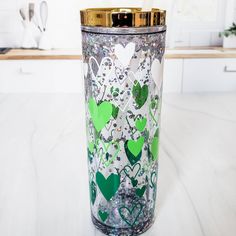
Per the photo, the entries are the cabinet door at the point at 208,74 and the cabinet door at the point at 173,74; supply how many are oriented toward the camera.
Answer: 2

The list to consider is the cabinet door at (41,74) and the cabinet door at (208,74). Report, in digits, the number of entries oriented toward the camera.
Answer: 2

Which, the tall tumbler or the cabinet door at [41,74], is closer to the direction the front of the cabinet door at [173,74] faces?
the tall tumbler

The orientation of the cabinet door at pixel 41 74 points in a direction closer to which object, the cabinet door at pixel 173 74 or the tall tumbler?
the tall tumbler

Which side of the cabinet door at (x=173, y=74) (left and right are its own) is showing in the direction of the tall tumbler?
front

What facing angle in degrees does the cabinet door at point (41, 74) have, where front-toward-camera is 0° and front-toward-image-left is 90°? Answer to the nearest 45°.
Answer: approximately 0°

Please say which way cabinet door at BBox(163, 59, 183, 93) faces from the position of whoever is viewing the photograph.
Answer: facing the viewer

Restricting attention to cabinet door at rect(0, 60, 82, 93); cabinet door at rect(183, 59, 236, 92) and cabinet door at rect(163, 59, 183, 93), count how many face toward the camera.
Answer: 3

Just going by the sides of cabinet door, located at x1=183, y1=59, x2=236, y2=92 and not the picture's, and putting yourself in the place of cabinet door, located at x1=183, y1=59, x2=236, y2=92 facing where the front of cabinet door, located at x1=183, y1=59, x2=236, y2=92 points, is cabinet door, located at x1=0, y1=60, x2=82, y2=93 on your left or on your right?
on your right

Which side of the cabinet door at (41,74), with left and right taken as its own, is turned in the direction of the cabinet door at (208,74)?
left

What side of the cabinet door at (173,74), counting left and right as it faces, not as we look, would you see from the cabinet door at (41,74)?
right

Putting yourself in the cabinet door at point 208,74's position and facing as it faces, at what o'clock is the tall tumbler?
The tall tumbler is roughly at 12 o'clock from the cabinet door.
